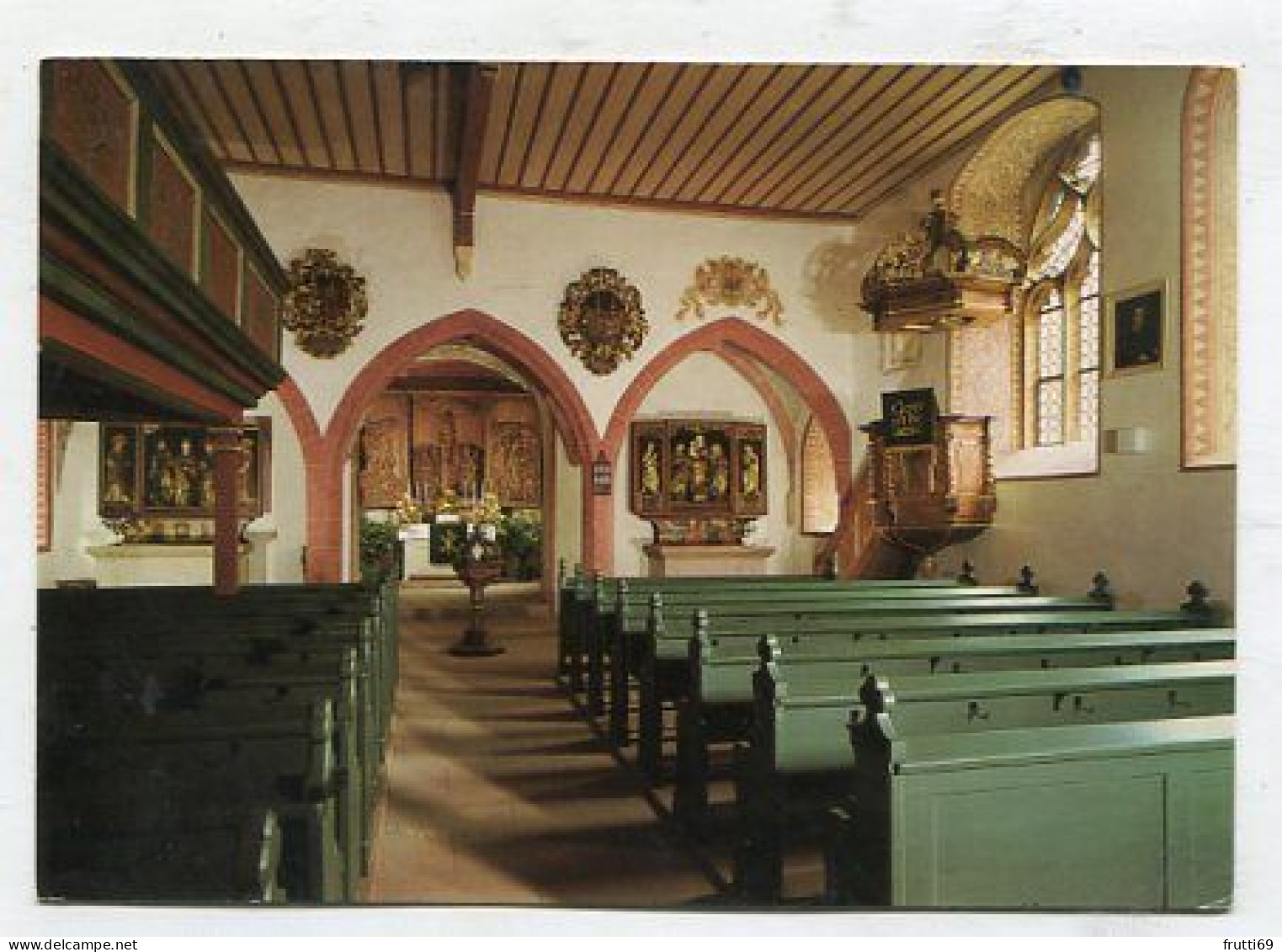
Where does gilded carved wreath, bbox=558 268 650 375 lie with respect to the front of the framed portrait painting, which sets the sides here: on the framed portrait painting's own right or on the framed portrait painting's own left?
on the framed portrait painting's own right

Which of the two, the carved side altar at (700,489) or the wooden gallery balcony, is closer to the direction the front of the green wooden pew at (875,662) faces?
the carved side altar

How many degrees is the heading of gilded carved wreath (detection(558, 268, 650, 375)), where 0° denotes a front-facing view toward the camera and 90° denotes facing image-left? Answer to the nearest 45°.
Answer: approximately 0°

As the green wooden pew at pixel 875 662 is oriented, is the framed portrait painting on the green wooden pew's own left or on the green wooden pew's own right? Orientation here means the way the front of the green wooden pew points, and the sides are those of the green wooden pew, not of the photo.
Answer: on the green wooden pew's own right

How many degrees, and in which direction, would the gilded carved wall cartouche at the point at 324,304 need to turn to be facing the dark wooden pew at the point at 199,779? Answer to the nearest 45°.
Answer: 0° — it already faces it

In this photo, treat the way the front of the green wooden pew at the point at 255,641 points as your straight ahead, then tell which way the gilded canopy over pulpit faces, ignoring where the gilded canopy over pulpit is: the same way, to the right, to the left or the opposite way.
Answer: to the left

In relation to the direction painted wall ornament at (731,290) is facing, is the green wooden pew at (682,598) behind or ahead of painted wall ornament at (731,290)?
ahead

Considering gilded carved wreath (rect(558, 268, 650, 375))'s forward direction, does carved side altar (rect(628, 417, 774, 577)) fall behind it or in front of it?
behind

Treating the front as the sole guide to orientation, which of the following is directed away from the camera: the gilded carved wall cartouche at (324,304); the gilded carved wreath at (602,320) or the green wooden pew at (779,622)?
the green wooden pew

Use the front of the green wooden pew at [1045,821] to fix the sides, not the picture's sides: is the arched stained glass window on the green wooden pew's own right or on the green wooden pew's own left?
on the green wooden pew's own right

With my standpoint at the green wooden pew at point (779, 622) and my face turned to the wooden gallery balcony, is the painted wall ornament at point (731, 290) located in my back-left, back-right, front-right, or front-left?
back-right

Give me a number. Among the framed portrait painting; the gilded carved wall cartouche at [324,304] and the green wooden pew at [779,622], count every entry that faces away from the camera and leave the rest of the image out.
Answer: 1

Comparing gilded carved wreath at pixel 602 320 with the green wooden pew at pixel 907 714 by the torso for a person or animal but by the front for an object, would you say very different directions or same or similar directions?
very different directions

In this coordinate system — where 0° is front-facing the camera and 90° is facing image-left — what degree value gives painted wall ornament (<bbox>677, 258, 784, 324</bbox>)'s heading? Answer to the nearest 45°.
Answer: approximately 0°

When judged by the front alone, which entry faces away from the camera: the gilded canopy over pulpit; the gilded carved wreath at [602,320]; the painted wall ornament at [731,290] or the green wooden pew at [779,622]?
the green wooden pew

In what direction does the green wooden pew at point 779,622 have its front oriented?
away from the camera

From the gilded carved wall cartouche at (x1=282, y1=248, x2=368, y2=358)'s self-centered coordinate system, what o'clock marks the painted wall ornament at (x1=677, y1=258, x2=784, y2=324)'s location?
The painted wall ornament is roughly at 9 o'clock from the gilded carved wall cartouche.
